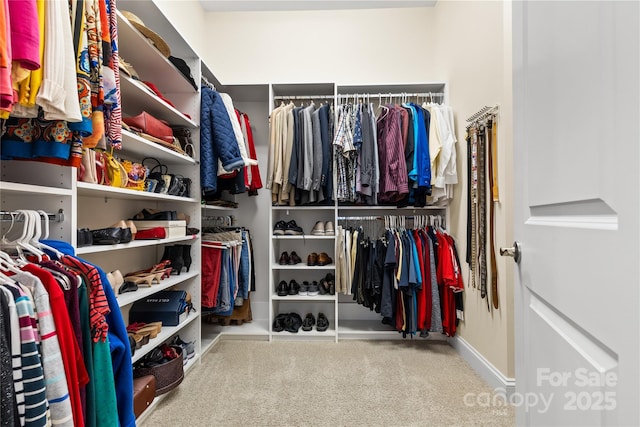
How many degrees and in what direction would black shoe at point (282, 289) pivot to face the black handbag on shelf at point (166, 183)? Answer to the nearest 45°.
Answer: approximately 45° to its right

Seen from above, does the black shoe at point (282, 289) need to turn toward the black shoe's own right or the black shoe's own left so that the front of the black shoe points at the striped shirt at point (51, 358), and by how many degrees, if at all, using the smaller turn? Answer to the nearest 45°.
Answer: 0° — it already faces it

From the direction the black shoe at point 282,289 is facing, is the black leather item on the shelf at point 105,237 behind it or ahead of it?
ahead

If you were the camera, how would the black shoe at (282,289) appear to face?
facing the viewer

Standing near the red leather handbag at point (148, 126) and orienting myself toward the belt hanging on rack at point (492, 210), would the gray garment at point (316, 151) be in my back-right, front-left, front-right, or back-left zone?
front-left

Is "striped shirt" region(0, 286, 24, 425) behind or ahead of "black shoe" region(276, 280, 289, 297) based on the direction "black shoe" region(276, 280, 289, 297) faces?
ahead
